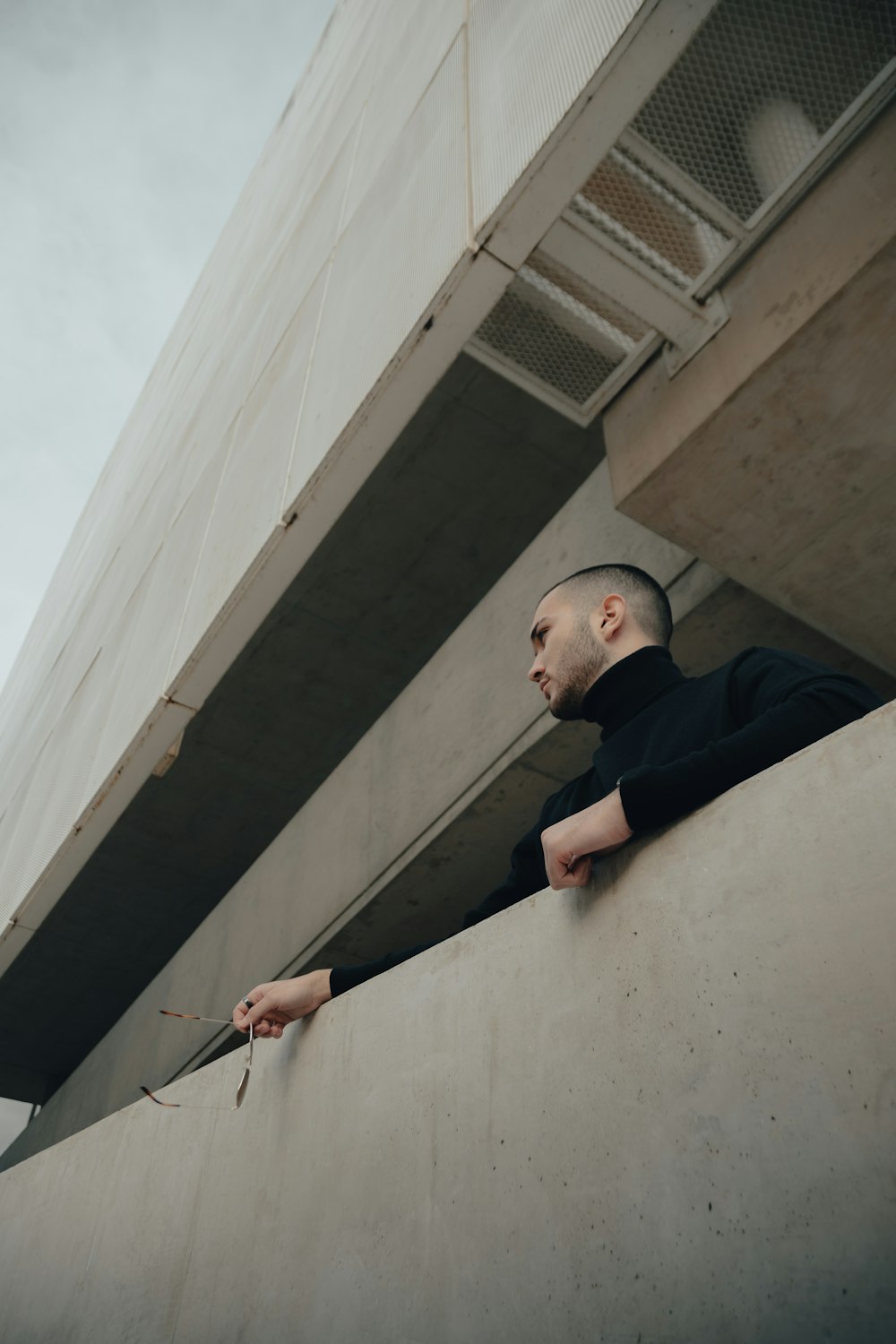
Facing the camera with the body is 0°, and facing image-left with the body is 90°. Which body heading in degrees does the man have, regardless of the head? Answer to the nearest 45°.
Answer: approximately 45°
